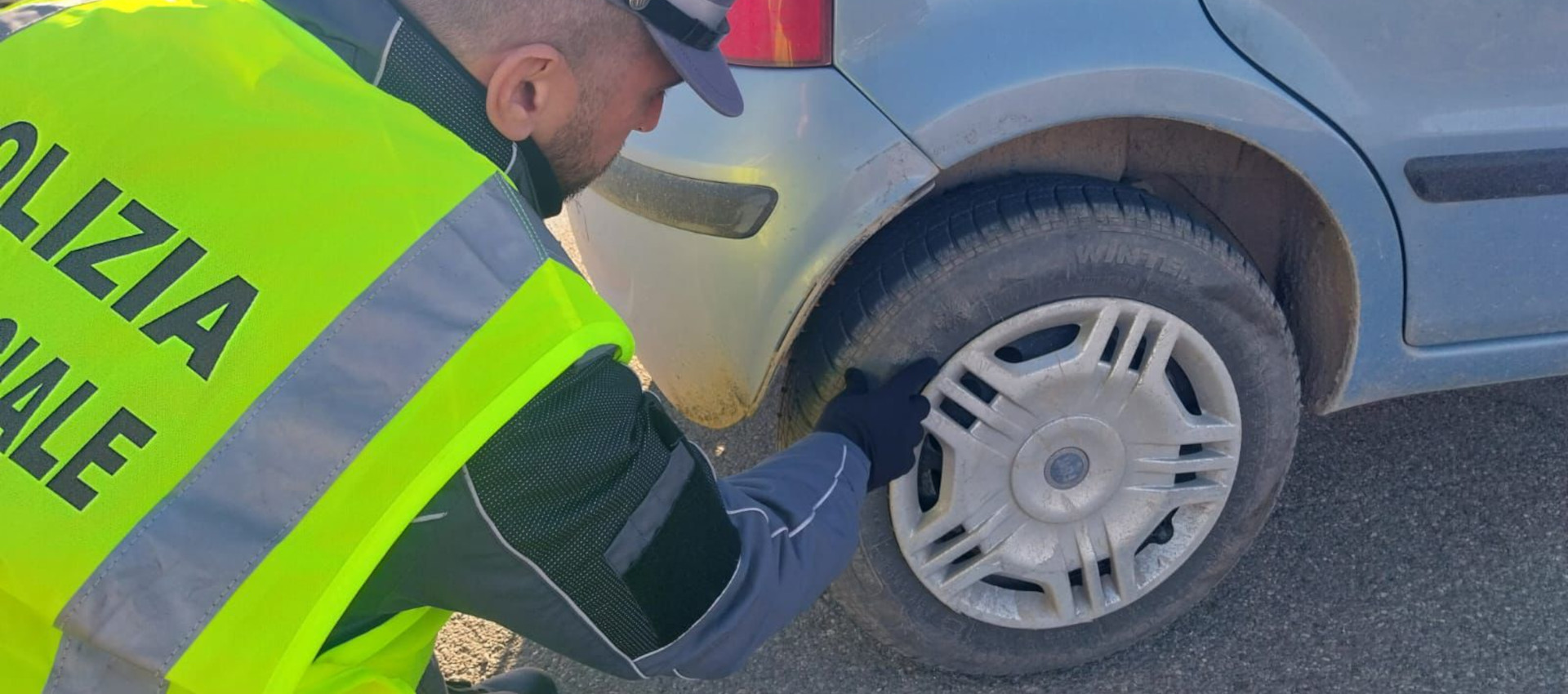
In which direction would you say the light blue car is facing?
to the viewer's right
